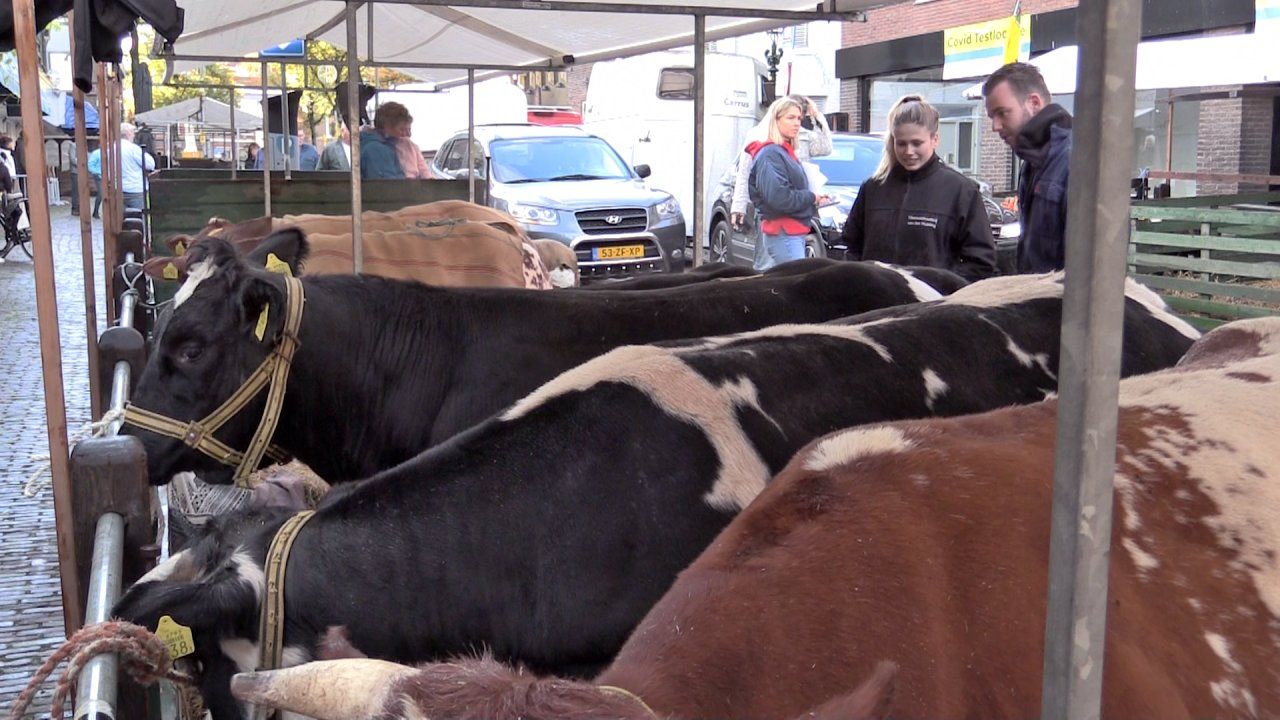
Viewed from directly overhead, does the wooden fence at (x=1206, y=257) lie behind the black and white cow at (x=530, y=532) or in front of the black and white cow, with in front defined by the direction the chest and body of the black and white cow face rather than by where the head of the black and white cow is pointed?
behind

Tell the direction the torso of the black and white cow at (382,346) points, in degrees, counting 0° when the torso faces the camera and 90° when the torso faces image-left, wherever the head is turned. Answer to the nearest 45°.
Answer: approximately 90°

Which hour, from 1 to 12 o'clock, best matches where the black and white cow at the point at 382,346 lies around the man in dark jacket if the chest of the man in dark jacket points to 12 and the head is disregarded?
The black and white cow is roughly at 11 o'clock from the man in dark jacket.

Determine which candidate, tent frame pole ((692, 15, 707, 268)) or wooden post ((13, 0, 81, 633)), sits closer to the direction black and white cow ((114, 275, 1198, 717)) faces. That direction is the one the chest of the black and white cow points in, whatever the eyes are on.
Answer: the wooden post

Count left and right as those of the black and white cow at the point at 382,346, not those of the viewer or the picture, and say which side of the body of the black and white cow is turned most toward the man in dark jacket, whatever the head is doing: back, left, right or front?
back

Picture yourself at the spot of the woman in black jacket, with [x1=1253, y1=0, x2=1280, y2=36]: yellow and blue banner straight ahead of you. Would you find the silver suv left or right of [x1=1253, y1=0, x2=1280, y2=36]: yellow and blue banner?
left

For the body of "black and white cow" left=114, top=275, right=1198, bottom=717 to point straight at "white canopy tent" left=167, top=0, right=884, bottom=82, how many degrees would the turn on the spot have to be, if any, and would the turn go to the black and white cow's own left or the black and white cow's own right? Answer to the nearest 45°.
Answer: approximately 135° to the black and white cow's own right

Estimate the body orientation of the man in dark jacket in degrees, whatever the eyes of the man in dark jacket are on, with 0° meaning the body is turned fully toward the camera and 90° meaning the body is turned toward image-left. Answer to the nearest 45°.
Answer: approximately 90°

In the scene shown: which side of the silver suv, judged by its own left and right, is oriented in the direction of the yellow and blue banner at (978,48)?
left

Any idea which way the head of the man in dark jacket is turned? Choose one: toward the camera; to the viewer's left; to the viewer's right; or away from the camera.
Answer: to the viewer's left

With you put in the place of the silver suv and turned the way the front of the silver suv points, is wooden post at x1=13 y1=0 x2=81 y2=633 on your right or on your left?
on your right

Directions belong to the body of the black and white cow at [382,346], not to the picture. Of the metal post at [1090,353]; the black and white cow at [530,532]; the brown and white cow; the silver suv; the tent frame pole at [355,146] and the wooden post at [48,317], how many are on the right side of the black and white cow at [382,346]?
2
